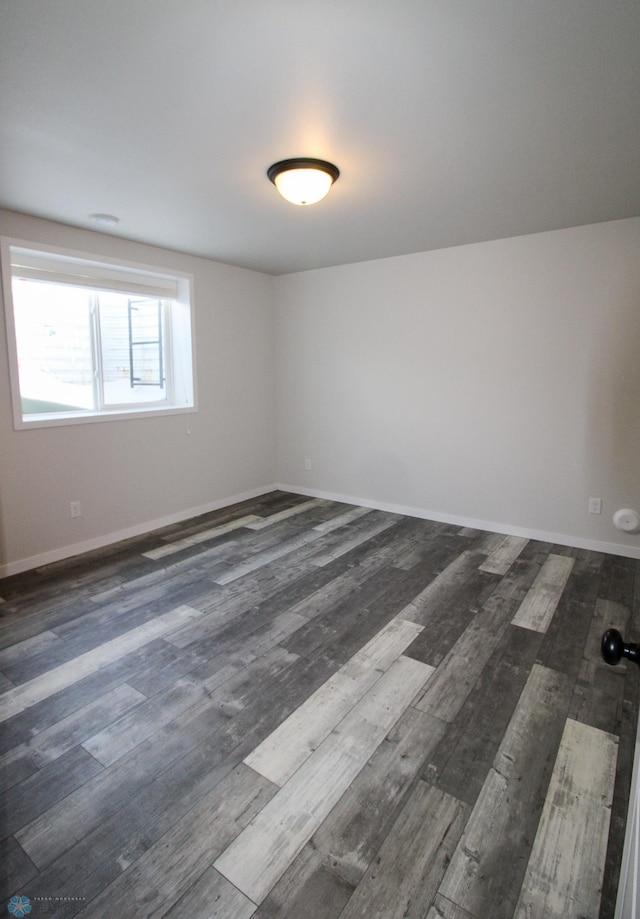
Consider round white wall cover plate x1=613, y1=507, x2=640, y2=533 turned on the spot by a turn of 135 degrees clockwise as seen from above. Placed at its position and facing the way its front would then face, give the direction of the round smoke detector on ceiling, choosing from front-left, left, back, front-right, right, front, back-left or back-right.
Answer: left

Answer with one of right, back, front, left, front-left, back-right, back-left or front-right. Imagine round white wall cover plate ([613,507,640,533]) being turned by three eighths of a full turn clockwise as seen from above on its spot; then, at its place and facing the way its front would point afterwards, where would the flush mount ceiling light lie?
left

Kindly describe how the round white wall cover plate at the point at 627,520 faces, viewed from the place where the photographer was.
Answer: facing the viewer

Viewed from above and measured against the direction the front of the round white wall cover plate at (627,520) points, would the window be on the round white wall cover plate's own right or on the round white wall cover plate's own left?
on the round white wall cover plate's own right

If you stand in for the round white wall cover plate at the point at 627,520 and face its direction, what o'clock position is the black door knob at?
The black door knob is roughly at 12 o'clock from the round white wall cover plate.
